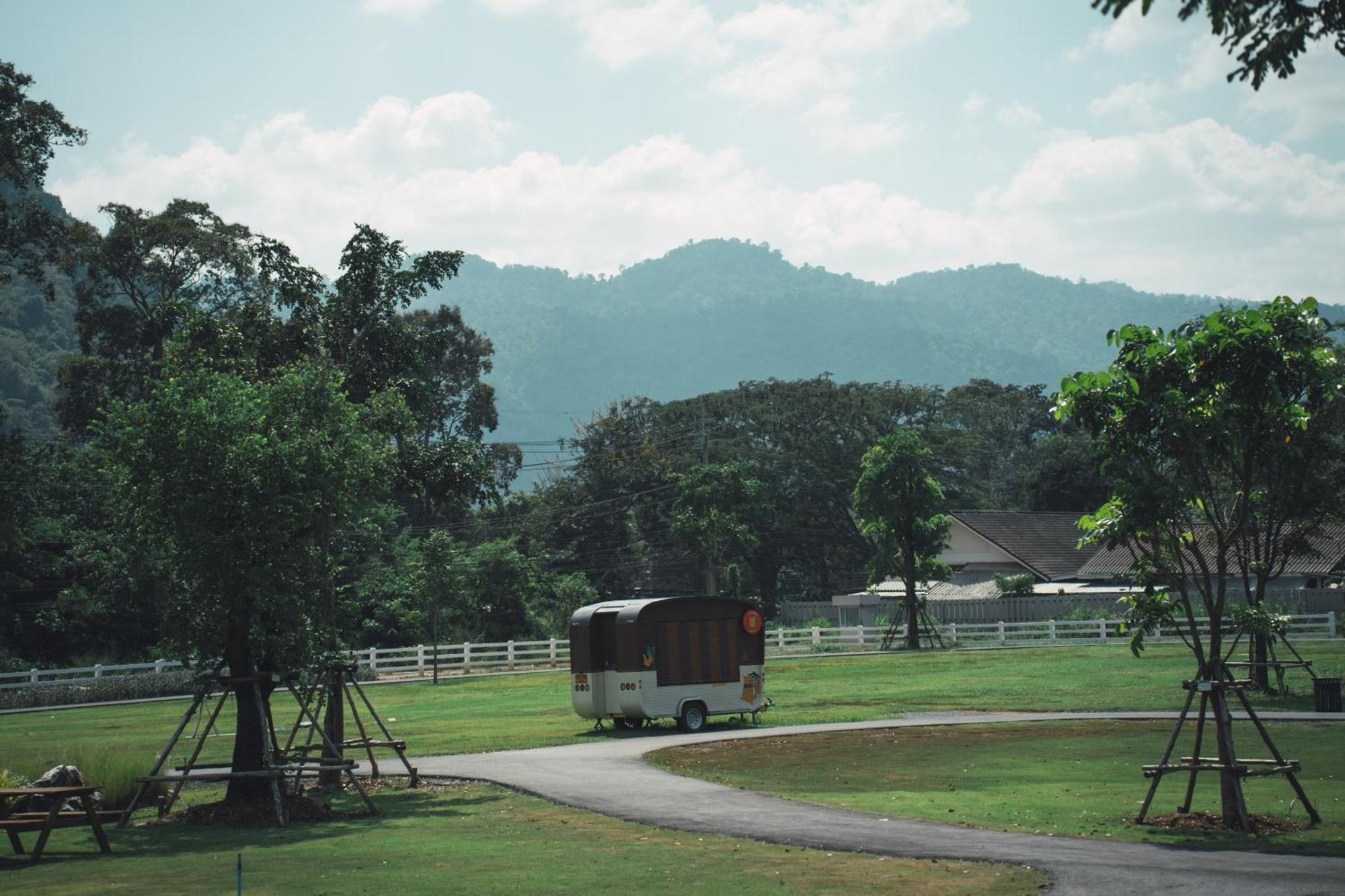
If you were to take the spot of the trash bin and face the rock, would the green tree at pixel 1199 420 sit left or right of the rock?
left

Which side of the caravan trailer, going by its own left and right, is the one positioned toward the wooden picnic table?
back

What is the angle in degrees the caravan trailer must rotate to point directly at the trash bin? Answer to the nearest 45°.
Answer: approximately 45° to its right

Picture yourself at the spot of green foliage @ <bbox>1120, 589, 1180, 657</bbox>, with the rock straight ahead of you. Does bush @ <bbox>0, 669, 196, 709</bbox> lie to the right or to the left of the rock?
right

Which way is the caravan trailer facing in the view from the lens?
facing away from the viewer and to the right of the viewer

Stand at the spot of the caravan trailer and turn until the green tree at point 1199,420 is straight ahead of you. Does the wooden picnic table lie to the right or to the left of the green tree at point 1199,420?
right

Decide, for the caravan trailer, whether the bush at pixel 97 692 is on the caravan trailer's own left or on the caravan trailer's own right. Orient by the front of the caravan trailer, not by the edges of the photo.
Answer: on the caravan trailer's own left

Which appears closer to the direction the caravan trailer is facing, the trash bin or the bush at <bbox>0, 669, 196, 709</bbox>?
the trash bin

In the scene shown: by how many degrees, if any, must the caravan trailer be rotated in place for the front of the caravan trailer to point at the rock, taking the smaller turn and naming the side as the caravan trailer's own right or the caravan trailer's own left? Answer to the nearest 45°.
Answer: approximately 180°
